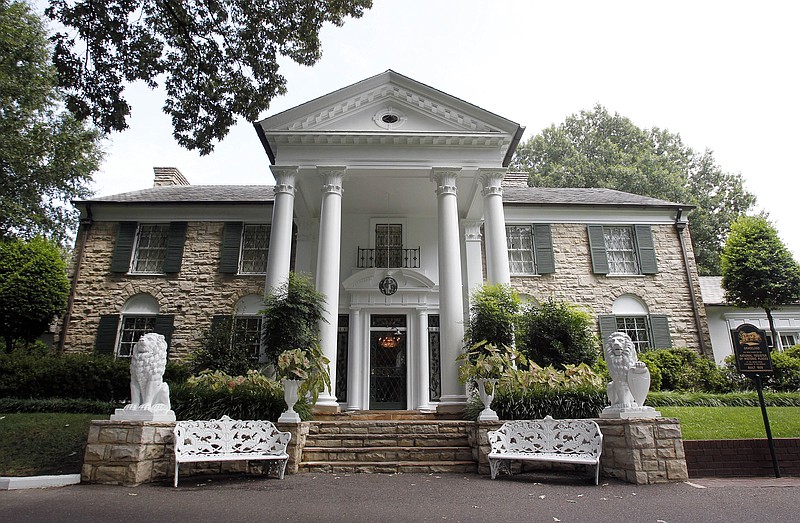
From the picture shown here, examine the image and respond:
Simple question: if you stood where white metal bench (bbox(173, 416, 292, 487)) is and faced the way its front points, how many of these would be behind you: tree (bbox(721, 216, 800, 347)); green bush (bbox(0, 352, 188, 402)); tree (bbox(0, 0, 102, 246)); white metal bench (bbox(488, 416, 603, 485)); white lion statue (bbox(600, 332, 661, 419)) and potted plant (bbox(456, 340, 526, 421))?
2

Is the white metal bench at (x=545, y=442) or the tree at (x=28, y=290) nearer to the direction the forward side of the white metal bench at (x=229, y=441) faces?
the white metal bench

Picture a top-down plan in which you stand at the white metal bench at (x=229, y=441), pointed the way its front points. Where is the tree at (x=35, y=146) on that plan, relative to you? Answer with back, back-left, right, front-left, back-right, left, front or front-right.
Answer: back

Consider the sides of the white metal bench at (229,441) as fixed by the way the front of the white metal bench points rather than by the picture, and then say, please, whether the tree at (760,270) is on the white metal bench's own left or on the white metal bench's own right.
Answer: on the white metal bench's own left

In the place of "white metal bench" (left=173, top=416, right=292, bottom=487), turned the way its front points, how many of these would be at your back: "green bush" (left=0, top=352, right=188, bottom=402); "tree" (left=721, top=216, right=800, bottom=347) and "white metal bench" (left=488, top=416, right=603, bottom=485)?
1

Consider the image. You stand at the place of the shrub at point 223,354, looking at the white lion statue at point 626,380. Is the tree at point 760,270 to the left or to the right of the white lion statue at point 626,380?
left

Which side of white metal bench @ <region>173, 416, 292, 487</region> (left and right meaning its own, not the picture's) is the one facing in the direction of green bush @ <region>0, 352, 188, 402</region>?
back

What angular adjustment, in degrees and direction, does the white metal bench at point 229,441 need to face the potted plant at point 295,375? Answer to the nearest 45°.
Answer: approximately 90° to its left

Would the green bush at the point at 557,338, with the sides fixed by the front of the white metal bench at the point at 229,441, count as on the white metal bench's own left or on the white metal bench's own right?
on the white metal bench's own left

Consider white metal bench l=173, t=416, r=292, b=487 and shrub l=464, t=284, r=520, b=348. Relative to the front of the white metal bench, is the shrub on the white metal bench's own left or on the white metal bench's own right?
on the white metal bench's own left

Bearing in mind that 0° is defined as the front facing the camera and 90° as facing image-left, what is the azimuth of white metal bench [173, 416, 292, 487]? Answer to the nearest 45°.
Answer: approximately 315°

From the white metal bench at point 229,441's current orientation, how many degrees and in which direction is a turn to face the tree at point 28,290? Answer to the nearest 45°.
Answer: approximately 180°
